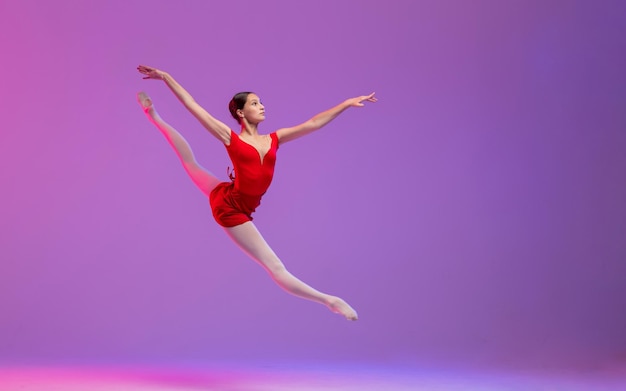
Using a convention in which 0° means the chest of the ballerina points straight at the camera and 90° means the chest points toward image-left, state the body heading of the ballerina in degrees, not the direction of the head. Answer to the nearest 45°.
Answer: approximately 315°
